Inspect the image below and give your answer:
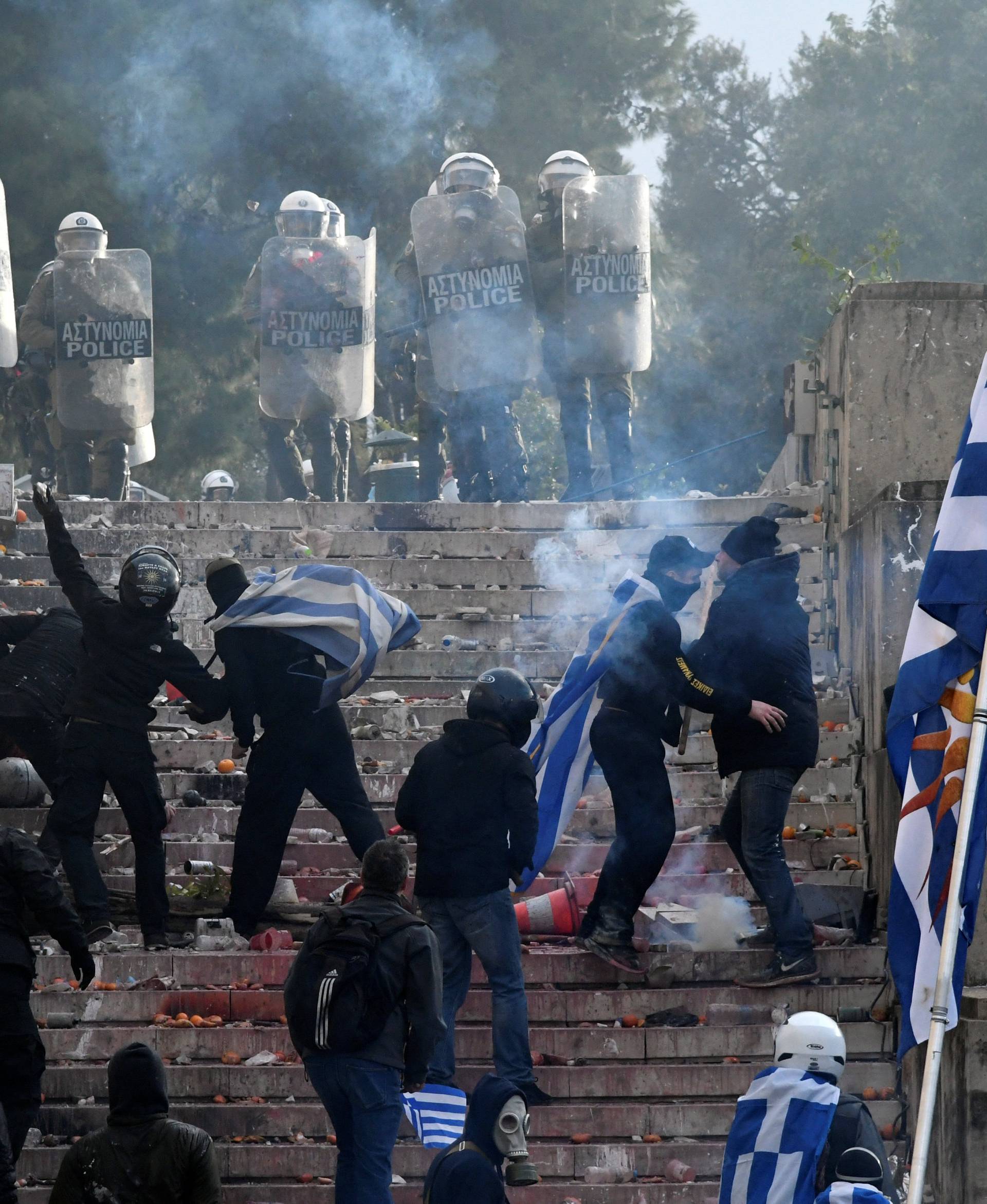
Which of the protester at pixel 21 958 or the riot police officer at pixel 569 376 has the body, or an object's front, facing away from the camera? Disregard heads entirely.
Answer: the protester

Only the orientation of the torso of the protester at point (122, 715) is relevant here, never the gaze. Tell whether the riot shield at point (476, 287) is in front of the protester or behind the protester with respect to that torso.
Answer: in front

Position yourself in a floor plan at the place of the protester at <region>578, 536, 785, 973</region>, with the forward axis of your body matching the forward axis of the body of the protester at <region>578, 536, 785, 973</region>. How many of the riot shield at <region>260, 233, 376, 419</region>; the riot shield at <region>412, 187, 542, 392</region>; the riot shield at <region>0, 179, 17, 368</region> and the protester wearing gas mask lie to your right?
1

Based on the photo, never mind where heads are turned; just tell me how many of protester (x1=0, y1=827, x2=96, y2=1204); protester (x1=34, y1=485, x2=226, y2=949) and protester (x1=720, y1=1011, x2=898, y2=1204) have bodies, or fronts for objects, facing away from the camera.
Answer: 3

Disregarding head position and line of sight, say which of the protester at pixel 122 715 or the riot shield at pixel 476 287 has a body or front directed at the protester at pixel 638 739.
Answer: the riot shield

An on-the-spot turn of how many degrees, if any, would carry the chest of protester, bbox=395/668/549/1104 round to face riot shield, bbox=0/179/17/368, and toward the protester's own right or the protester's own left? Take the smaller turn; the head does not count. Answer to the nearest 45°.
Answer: approximately 90° to the protester's own left

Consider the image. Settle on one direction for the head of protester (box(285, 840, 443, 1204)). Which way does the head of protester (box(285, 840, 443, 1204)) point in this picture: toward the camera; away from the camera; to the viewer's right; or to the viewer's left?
away from the camera

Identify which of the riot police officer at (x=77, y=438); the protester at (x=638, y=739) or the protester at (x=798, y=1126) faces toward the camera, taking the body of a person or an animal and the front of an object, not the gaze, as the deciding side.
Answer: the riot police officer

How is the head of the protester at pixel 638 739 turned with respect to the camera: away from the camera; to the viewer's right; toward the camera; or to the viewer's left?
to the viewer's right

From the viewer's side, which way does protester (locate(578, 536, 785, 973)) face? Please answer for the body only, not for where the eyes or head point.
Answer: to the viewer's right

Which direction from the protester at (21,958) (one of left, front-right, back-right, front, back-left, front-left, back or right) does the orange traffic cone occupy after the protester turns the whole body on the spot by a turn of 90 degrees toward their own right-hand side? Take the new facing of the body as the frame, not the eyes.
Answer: front-left

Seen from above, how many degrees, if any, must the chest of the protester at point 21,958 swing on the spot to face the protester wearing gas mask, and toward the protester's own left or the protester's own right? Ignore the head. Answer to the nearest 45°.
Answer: approximately 135° to the protester's own right

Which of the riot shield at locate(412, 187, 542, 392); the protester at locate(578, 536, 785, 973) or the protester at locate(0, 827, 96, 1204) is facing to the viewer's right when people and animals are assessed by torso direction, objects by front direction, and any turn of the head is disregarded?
the protester at locate(578, 536, 785, 973)

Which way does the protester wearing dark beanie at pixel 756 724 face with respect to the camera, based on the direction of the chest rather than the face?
to the viewer's left

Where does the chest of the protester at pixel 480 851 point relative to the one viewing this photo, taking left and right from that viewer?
facing away from the viewer and to the right of the viewer

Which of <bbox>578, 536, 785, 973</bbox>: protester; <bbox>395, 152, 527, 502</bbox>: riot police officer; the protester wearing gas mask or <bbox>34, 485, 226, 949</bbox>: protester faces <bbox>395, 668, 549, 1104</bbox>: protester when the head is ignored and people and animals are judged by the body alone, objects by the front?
the riot police officer

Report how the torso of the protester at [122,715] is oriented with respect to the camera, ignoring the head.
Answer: away from the camera
